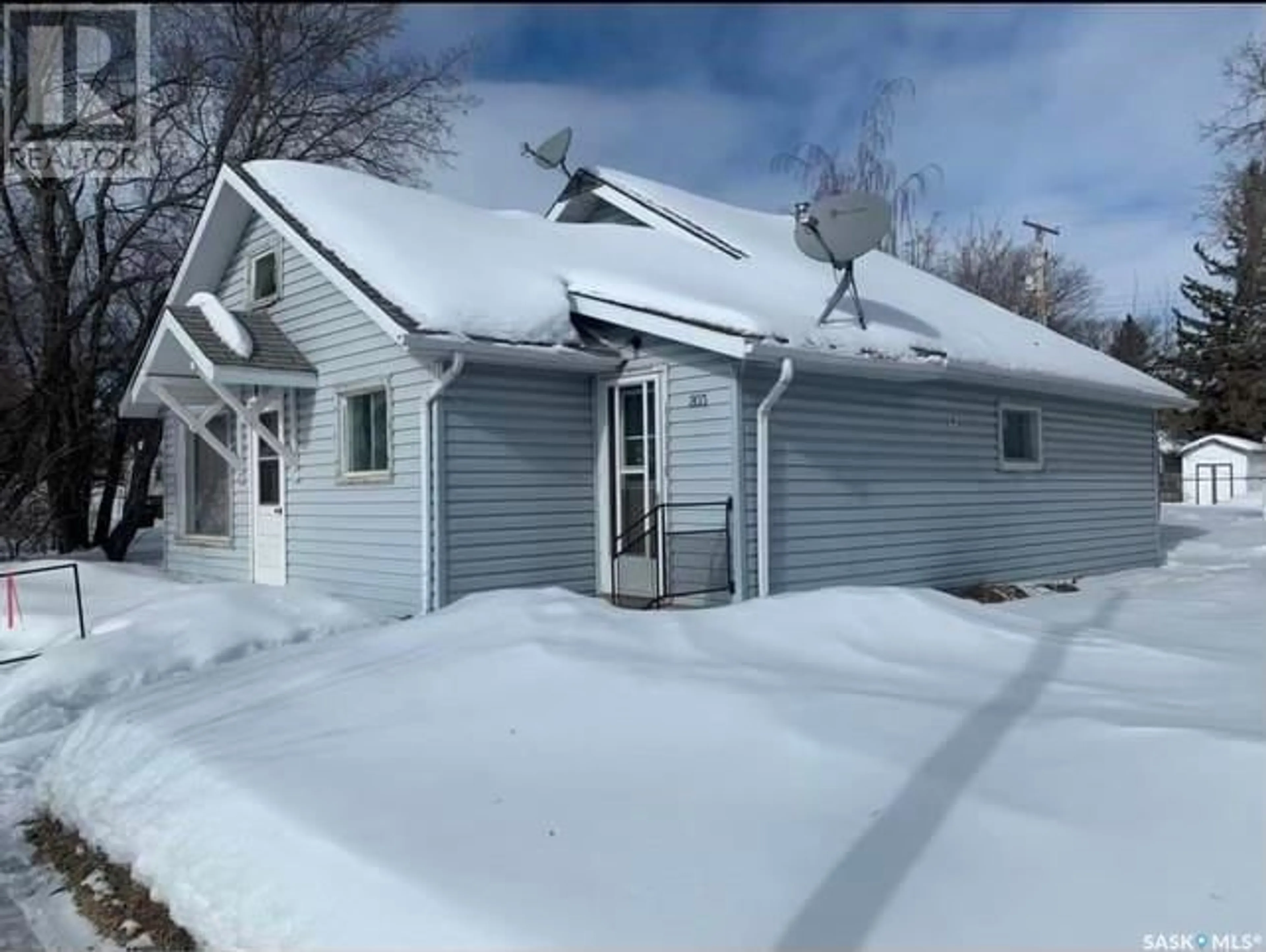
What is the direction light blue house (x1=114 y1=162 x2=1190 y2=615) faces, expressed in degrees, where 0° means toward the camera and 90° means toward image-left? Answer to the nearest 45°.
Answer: approximately 45°

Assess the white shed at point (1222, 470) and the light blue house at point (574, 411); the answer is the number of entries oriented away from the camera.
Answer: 0

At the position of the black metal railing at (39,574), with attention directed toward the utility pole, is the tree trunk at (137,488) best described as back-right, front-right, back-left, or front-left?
front-left

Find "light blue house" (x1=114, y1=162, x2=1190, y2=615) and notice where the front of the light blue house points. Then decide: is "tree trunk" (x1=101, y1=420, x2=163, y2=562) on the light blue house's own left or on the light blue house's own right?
on the light blue house's own right

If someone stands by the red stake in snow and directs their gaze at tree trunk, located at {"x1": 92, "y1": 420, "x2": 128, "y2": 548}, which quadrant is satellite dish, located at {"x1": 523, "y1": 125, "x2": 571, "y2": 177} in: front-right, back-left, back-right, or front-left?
front-right

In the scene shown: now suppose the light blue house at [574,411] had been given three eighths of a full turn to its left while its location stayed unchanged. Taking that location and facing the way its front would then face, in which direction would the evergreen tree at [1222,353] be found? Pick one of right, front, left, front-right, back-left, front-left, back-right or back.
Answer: front-left

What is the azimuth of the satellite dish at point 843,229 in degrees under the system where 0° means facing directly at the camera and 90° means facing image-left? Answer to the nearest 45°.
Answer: approximately 45°

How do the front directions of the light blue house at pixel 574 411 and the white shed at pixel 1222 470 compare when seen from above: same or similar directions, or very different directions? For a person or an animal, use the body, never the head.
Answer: same or similar directions

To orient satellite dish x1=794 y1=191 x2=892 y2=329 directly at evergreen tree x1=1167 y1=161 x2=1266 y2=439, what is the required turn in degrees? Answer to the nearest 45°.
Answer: approximately 180°

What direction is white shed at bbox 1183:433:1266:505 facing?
toward the camera

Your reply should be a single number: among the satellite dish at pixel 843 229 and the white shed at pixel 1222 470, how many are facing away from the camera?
0

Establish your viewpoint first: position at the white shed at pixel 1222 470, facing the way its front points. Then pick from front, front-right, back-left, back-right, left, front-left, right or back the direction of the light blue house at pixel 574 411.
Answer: front

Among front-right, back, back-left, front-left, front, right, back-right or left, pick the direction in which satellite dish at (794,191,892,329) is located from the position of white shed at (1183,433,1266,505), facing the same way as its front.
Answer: front

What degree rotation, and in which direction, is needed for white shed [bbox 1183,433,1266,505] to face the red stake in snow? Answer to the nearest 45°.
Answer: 0° — it already faces it

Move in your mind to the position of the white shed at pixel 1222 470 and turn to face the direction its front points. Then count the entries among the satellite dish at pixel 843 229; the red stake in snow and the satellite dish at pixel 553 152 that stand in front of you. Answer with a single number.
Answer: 3
